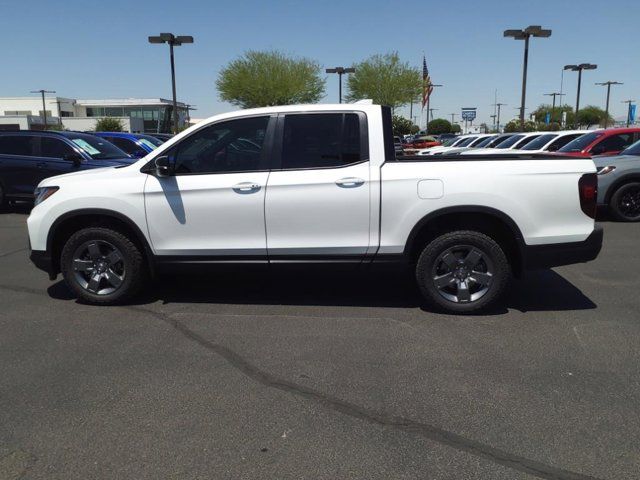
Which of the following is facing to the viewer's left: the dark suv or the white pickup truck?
the white pickup truck

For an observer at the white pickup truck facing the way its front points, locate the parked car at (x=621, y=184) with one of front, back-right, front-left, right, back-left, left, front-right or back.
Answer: back-right

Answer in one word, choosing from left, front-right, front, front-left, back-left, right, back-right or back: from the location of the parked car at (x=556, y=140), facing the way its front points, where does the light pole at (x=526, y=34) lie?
back-right

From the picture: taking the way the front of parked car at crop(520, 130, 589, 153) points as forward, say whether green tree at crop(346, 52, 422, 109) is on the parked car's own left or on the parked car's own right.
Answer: on the parked car's own right

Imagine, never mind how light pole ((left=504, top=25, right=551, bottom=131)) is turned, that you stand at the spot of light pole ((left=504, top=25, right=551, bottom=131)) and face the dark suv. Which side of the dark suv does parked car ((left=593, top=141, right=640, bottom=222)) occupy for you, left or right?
left

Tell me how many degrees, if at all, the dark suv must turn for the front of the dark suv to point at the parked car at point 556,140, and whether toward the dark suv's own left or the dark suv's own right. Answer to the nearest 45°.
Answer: approximately 45° to the dark suv's own left

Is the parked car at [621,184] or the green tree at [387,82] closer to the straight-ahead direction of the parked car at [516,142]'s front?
the parked car

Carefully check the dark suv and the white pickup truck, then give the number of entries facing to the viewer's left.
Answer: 1

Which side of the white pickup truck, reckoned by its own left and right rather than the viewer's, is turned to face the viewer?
left

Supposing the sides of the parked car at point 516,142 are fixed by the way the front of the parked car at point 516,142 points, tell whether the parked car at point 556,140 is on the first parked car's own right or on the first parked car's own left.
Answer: on the first parked car's own left
